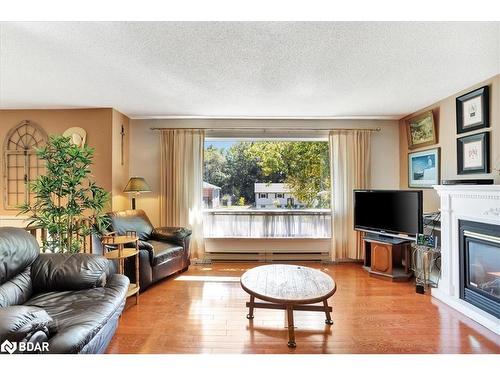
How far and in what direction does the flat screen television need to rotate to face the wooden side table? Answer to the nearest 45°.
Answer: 0° — it already faces it

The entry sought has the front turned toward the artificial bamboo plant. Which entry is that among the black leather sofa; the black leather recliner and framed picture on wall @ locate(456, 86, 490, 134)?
the framed picture on wall

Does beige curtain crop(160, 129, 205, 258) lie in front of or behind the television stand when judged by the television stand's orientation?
in front

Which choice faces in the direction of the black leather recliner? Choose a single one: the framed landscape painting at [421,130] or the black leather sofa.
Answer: the framed landscape painting

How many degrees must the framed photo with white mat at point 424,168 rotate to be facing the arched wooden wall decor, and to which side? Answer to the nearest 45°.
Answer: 0° — it already faces it

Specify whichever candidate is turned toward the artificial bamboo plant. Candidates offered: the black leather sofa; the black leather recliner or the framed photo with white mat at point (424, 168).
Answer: the framed photo with white mat

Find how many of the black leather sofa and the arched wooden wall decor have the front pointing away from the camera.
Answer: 0

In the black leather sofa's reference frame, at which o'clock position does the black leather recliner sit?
The black leather recliner is roughly at 9 o'clock from the black leather sofa.

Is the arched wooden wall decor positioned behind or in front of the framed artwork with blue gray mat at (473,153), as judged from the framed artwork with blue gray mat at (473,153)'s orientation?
in front

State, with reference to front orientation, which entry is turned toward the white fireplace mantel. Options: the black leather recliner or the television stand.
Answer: the black leather recliner

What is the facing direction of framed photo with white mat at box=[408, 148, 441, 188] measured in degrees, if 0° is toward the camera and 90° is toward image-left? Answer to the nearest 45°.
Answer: approximately 45°

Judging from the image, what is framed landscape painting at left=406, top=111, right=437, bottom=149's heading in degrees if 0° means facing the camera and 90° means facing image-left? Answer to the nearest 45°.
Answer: approximately 45°

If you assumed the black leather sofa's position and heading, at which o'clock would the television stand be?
The television stand is roughly at 11 o'clock from the black leather sofa.
